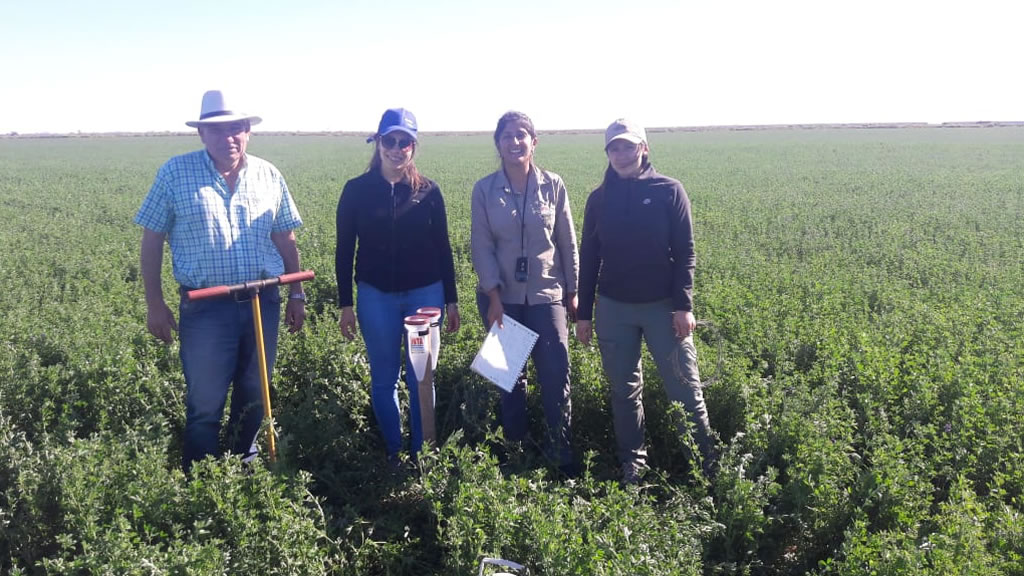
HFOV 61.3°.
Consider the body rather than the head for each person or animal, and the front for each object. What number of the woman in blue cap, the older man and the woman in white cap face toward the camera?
3

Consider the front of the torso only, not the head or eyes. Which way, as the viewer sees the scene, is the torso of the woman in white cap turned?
toward the camera

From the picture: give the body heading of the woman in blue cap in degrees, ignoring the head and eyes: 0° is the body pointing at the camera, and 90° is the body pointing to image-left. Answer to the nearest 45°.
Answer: approximately 0°

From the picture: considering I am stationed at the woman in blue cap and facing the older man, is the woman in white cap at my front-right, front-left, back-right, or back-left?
back-left

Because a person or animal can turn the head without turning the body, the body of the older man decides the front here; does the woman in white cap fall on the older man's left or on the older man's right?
on the older man's left

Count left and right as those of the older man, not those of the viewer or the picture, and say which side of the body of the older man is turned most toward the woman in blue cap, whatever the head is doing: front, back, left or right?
left

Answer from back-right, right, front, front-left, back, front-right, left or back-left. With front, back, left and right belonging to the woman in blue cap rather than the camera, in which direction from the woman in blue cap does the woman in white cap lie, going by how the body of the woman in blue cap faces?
left

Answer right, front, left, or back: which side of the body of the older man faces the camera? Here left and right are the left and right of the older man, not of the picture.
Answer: front

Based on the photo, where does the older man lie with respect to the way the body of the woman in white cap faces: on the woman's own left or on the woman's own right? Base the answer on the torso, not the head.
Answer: on the woman's own right

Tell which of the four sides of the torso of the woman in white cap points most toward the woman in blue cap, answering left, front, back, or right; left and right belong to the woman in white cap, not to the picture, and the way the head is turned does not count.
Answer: right
